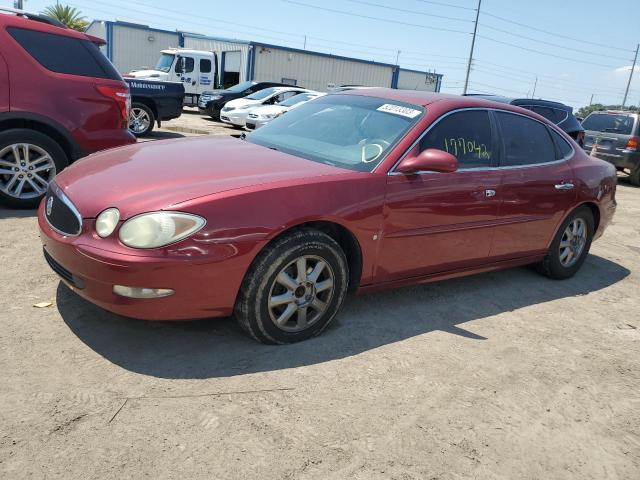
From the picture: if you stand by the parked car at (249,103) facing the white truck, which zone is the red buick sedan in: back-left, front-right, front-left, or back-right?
back-left

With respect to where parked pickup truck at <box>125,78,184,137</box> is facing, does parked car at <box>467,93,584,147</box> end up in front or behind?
behind

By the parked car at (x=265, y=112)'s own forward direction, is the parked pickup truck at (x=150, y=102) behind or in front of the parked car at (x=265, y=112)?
in front

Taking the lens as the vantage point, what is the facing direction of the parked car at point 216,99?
facing the viewer and to the left of the viewer

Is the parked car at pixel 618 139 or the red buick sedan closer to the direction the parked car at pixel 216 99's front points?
the red buick sedan

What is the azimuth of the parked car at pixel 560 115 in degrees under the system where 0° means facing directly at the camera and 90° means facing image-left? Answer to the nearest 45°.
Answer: approximately 90°

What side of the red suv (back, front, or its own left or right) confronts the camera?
left

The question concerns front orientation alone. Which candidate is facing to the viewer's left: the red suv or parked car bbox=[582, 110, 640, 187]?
the red suv

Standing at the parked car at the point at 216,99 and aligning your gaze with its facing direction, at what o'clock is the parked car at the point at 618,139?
the parked car at the point at 618,139 is roughly at 9 o'clock from the parked car at the point at 216,99.

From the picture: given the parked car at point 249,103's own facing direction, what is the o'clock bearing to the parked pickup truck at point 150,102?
the parked pickup truck at point 150,102 is roughly at 11 o'clock from the parked car at point 249,103.

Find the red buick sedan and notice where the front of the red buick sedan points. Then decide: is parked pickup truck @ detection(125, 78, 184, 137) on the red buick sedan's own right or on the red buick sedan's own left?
on the red buick sedan's own right

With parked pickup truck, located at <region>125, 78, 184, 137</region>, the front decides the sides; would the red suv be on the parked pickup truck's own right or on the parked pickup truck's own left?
on the parked pickup truck's own left

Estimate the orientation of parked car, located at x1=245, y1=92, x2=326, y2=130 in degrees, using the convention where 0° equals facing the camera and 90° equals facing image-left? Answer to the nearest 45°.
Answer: approximately 45°
